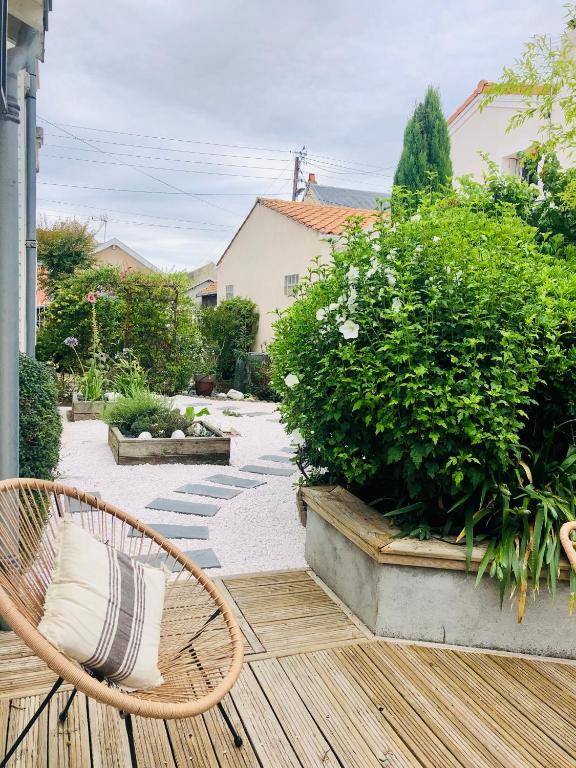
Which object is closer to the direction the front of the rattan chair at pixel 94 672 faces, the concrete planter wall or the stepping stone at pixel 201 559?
the concrete planter wall

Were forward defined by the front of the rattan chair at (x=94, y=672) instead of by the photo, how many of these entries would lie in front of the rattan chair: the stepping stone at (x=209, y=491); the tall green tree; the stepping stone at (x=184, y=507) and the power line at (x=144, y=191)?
0

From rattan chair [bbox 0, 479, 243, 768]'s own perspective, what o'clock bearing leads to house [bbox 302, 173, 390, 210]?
The house is roughly at 8 o'clock from the rattan chair.

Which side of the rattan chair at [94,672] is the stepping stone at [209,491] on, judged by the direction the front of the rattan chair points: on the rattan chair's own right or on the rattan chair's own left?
on the rattan chair's own left

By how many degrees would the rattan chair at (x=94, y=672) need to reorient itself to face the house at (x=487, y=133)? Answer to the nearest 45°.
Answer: approximately 90° to its left

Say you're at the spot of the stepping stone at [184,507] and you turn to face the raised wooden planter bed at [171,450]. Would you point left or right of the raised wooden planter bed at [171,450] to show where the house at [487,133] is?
right

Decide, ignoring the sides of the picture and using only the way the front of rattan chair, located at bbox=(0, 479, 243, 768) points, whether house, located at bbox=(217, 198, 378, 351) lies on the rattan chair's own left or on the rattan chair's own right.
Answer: on the rattan chair's own left

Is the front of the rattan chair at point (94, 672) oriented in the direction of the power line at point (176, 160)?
no

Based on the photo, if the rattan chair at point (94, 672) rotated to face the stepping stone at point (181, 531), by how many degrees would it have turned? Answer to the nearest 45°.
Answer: approximately 135° to its left

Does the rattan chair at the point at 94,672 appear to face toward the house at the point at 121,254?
no

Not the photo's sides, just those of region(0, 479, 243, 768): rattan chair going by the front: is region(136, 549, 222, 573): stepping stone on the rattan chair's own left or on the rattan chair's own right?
on the rattan chair's own left

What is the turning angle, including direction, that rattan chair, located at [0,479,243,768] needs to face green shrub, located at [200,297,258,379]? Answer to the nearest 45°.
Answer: approximately 135° to its left

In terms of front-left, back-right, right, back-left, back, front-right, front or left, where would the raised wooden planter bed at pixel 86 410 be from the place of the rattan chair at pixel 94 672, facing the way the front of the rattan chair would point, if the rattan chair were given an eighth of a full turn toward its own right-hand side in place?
back

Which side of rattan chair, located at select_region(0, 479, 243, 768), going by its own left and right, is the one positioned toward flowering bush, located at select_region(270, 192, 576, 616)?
left

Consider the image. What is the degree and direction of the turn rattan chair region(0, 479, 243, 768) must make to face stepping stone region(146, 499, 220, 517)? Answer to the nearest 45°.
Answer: approximately 135° to its left

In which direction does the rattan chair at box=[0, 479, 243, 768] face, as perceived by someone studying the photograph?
facing the viewer and to the right of the viewer

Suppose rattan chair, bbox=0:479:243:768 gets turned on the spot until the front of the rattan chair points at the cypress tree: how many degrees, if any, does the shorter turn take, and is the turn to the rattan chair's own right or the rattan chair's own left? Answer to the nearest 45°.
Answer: approximately 90° to the rattan chair's own left

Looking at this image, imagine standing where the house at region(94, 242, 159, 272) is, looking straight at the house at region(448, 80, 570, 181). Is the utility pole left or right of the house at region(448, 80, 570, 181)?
left

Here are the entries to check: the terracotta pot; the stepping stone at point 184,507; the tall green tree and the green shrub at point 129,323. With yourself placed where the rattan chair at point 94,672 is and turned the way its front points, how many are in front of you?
0
